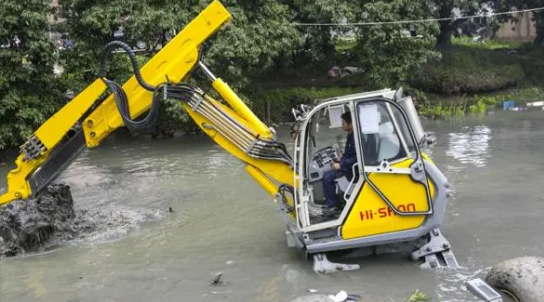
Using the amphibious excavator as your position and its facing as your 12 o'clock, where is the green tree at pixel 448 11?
The green tree is roughly at 4 o'clock from the amphibious excavator.

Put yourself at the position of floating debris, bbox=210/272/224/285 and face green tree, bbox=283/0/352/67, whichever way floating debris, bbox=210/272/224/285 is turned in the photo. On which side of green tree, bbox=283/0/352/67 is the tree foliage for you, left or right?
left

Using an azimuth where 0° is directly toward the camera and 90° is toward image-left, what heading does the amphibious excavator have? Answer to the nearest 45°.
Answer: approximately 90°

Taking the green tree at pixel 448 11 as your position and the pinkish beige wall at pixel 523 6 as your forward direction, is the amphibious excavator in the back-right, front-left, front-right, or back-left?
back-right

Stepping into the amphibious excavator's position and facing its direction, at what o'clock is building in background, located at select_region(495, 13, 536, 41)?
The building in background is roughly at 4 o'clock from the amphibious excavator.

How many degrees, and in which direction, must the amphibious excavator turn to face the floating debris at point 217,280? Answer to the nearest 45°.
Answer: approximately 45° to its left

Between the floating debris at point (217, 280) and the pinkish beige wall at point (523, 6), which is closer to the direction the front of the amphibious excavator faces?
the floating debris

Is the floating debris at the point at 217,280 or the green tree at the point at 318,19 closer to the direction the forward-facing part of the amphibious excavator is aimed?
the floating debris

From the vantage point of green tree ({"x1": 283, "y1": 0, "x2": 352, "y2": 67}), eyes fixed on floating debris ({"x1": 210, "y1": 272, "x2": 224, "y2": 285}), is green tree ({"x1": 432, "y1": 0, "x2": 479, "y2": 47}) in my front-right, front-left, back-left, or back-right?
back-left

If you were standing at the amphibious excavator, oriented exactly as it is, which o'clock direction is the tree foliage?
The tree foliage is roughly at 2 o'clock from the amphibious excavator.

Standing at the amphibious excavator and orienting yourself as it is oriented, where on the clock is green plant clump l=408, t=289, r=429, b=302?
The green plant clump is roughly at 8 o'clock from the amphibious excavator.
